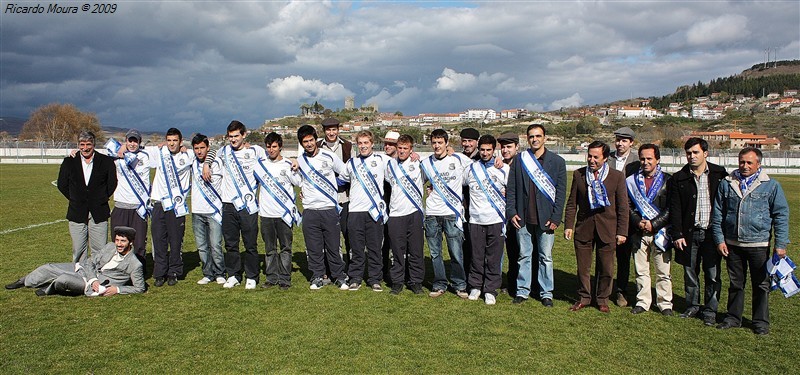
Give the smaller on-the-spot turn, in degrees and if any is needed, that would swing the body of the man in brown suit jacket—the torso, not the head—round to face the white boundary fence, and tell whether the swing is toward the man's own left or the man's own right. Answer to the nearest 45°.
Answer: approximately 180°

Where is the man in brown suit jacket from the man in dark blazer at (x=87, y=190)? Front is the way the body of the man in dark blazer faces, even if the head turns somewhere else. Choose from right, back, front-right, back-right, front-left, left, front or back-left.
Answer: front-left

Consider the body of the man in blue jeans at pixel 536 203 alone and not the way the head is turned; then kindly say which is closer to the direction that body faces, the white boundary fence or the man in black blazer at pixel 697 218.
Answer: the man in black blazer

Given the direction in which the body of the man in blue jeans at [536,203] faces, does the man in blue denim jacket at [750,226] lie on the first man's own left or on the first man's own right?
on the first man's own left

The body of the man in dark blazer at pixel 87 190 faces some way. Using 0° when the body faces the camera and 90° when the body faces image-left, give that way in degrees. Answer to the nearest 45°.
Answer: approximately 0°

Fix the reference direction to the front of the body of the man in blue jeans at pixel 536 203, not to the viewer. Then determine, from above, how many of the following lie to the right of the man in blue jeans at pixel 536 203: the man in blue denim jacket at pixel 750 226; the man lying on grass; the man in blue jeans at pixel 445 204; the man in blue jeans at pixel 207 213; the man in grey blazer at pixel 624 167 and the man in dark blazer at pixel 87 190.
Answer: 4

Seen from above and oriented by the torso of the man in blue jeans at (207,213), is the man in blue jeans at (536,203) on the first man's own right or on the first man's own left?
on the first man's own left

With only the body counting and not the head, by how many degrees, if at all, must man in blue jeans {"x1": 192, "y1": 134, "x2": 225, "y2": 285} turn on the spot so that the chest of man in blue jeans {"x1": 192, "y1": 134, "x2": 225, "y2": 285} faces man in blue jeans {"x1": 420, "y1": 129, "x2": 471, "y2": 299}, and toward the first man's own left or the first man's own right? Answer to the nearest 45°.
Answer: approximately 45° to the first man's own left

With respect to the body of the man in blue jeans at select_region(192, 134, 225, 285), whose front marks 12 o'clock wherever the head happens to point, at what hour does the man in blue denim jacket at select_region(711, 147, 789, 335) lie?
the man in blue denim jacket at select_region(711, 147, 789, 335) is roughly at 10 o'clock from the man in blue jeans at select_region(192, 134, 225, 285).
